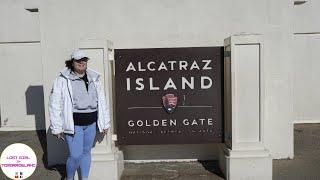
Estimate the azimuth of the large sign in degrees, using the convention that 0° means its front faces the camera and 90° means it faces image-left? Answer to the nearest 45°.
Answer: approximately 0°
